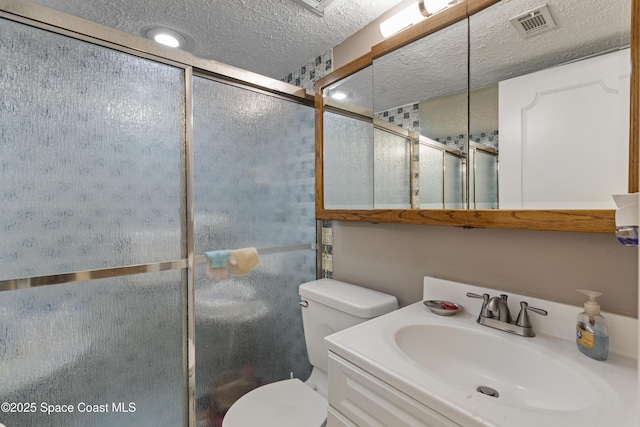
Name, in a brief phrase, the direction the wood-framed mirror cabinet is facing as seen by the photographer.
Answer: facing the viewer and to the left of the viewer

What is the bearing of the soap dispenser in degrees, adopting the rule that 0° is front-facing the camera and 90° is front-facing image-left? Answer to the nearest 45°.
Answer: approximately 45°

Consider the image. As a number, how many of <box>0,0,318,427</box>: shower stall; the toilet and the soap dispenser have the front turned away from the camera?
0

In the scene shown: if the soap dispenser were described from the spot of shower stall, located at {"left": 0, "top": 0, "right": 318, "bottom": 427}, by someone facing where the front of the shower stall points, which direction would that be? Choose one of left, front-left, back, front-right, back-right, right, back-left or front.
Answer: front

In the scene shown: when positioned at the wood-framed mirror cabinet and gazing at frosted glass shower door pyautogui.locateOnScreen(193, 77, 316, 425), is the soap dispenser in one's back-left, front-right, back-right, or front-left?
back-left

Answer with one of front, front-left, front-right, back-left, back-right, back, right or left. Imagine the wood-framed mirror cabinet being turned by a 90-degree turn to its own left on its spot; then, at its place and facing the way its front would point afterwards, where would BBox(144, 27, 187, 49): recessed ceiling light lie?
back-right

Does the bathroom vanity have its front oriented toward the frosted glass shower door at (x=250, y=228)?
no

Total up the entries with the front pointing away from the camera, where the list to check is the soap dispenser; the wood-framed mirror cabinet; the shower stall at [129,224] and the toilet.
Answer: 0

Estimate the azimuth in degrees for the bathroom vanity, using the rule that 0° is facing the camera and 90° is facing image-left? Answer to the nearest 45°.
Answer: approximately 45°

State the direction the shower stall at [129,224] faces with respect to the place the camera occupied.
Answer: facing the viewer and to the right of the viewer

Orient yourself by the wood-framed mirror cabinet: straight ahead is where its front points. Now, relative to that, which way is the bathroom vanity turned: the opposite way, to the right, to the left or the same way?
the same way

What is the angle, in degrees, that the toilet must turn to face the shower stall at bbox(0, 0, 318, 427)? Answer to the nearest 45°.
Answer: approximately 45° to its right

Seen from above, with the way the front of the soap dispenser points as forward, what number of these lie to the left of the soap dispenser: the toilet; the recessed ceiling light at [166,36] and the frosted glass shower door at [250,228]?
0

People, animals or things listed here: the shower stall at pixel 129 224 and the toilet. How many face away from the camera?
0

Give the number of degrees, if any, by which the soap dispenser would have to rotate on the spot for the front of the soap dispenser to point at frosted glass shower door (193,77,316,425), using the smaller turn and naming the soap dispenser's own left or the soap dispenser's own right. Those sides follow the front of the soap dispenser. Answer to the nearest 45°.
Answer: approximately 45° to the soap dispenser's own right

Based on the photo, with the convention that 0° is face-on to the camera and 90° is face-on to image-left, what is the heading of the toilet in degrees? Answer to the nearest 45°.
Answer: approximately 45°

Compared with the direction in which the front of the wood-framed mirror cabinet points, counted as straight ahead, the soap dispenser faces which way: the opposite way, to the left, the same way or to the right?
the same way
